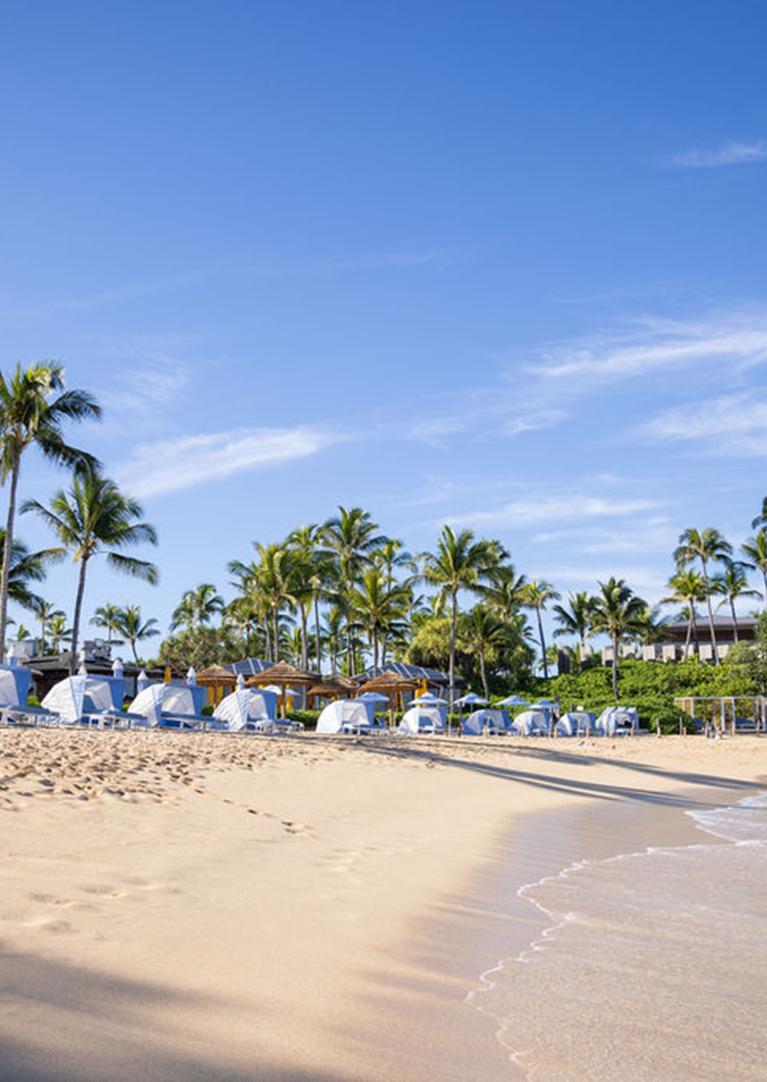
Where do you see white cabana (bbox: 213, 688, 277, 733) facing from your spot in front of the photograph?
facing the viewer and to the right of the viewer

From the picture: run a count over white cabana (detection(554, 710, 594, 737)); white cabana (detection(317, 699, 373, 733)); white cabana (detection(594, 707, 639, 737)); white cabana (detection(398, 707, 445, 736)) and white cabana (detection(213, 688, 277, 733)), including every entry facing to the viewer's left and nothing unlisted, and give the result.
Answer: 0

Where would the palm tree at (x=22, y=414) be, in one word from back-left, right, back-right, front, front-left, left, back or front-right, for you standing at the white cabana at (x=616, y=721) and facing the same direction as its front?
right

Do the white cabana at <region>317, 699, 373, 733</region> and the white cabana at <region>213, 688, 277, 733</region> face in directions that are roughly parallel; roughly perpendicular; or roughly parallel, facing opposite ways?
roughly parallel

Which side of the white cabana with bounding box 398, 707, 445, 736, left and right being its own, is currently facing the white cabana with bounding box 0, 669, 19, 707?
right

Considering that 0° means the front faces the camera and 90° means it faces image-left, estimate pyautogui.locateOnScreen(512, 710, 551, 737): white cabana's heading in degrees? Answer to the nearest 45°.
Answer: approximately 315°

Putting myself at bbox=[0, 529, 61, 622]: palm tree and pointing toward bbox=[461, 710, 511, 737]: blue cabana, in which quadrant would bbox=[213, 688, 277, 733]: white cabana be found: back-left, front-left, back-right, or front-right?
front-right

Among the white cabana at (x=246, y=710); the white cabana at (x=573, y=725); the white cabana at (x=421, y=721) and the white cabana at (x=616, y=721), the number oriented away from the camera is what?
0

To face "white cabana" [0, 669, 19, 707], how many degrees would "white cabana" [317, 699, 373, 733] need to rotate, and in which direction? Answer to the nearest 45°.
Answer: approximately 90° to its right

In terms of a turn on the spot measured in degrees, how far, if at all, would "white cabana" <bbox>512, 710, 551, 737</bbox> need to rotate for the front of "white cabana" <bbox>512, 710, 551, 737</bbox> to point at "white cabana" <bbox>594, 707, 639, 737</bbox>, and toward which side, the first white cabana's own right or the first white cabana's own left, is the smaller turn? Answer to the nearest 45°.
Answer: approximately 90° to the first white cabana's own left

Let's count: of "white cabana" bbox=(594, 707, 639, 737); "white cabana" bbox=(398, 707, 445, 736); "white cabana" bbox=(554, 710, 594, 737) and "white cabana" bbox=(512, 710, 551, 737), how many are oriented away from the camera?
0

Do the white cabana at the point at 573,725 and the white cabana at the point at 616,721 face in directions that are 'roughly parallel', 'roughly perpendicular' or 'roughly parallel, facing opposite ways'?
roughly parallel

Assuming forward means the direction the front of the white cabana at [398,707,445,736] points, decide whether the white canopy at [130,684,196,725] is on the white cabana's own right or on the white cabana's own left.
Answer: on the white cabana's own right

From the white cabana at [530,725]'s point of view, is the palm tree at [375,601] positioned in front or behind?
behind

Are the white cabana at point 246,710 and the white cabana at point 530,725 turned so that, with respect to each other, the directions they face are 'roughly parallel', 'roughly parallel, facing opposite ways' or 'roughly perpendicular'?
roughly parallel

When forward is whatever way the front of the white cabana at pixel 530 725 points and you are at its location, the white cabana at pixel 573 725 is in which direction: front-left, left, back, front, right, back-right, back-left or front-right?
left

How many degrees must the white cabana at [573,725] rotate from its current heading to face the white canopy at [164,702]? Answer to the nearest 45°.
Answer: approximately 90° to its right

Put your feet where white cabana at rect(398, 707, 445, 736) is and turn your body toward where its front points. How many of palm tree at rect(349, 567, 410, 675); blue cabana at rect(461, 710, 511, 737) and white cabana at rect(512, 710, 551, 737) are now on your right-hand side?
0

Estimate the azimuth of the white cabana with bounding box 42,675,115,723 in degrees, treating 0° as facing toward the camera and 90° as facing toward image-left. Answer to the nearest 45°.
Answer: approximately 315°

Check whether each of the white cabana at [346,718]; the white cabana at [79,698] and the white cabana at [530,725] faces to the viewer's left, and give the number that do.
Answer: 0
